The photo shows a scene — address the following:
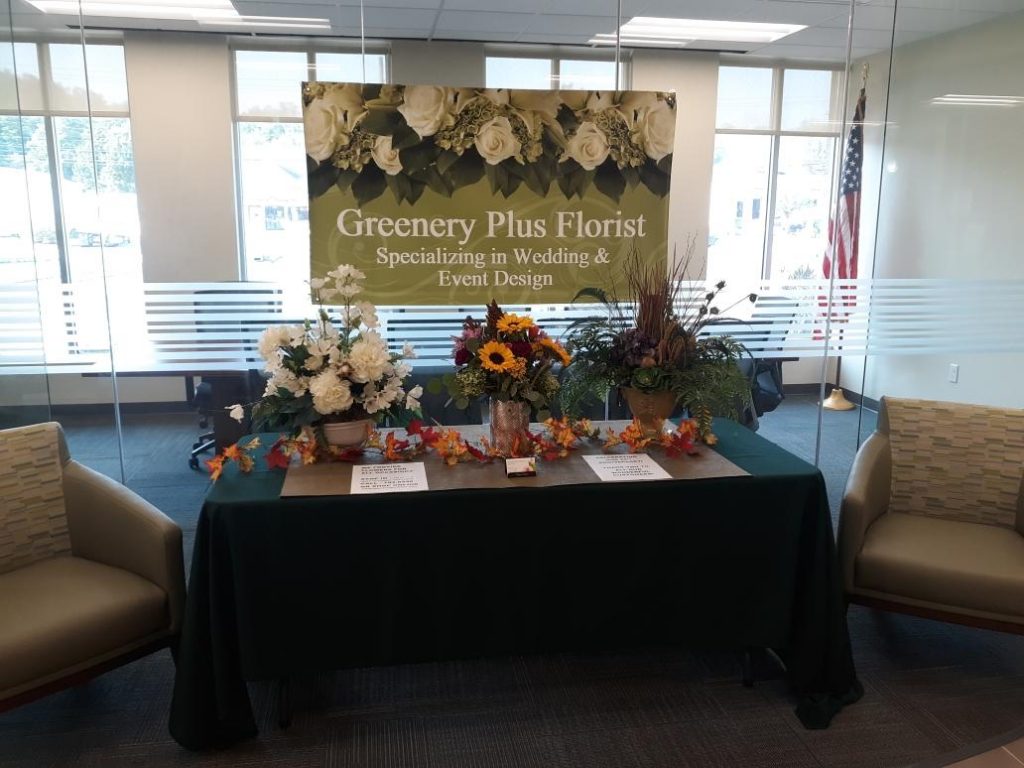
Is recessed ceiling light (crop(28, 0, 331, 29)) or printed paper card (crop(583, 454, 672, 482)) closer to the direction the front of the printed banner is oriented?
the printed paper card

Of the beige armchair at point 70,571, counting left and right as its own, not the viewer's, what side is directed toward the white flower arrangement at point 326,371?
left

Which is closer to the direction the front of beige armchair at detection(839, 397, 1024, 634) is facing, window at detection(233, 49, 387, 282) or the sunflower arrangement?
the sunflower arrangement

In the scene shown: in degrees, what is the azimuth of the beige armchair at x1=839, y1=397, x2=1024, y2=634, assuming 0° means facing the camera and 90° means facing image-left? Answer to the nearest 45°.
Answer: approximately 0°

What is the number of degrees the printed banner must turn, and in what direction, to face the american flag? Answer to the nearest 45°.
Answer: approximately 90° to its left

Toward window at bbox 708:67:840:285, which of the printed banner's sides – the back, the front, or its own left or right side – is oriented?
left

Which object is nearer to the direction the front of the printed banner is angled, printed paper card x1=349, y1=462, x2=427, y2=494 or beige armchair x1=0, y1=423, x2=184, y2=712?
the printed paper card

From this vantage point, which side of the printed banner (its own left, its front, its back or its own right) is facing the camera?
front

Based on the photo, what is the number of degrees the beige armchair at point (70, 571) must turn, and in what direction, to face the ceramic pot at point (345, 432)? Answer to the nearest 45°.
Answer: approximately 45° to its left

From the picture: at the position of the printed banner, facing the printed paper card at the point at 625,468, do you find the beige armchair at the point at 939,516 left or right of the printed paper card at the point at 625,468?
left

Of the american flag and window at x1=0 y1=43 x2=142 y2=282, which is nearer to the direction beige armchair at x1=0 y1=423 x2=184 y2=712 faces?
the american flag

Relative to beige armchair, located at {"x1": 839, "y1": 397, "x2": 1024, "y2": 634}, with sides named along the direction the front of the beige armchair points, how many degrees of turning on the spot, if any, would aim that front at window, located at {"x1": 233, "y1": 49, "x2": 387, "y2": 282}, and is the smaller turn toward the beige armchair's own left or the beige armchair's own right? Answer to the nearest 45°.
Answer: approximately 90° to the beige armchair's own right

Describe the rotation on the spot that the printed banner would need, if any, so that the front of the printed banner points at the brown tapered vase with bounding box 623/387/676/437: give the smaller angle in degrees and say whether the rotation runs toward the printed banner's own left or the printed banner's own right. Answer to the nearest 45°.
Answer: approximately 45° to the printed banner's own left

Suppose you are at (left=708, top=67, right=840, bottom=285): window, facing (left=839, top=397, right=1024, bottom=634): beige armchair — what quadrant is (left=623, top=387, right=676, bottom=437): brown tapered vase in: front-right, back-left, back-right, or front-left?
front-right
